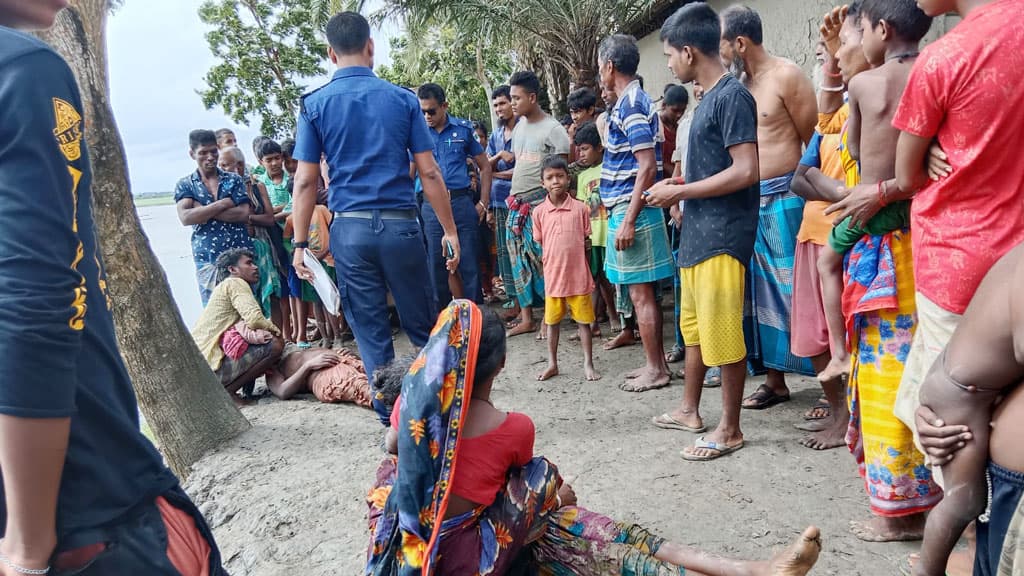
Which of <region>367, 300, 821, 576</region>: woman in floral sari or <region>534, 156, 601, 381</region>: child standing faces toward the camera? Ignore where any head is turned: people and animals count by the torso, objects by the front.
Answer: the child standing

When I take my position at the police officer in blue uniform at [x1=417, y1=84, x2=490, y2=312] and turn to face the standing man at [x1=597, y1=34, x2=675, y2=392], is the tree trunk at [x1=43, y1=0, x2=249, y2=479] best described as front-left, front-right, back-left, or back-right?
front-right

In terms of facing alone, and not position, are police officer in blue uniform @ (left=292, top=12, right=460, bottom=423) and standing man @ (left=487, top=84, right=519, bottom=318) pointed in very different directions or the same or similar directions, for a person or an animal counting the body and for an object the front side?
very different directions

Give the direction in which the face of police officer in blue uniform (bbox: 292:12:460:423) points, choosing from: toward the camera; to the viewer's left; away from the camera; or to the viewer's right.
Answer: away from the camera

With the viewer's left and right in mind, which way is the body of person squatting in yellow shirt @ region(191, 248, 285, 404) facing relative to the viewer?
facing to the right of the viewer

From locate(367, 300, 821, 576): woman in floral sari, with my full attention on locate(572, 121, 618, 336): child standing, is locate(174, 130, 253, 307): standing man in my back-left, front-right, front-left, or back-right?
front-left

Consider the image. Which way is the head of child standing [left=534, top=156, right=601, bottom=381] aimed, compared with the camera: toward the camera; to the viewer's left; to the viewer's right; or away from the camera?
toward the camera

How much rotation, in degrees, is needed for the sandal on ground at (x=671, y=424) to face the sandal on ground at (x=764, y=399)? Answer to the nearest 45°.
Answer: approximately 135° to its right

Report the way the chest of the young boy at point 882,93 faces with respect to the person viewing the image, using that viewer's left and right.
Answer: facing away from the viewer and to the left of the viewer

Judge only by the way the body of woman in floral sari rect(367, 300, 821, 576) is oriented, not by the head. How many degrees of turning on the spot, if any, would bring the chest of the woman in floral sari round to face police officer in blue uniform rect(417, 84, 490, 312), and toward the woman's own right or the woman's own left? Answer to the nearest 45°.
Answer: approximately 45° to the woman's own left

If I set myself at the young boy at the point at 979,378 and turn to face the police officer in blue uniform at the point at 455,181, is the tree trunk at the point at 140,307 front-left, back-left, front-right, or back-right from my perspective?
front-left

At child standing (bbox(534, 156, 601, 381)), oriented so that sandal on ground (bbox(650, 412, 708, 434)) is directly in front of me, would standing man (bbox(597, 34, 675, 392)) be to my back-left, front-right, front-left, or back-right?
front-left

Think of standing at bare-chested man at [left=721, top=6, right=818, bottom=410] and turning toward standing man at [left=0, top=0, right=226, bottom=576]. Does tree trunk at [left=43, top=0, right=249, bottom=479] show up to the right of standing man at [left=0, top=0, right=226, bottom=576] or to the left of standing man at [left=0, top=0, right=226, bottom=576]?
right

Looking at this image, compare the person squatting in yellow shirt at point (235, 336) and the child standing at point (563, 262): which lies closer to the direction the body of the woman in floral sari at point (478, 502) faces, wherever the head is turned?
the child standing

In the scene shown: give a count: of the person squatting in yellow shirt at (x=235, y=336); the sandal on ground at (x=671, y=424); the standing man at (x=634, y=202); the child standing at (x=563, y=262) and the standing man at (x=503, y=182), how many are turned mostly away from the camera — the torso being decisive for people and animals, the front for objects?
0

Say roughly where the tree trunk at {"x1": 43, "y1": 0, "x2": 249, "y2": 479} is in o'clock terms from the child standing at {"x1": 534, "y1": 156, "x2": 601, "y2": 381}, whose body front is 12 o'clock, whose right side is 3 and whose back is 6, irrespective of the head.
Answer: The tree trunk is roughly at 2 o'clock from the child standing.

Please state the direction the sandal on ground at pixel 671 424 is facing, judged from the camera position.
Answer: facing to the left of the viewer
